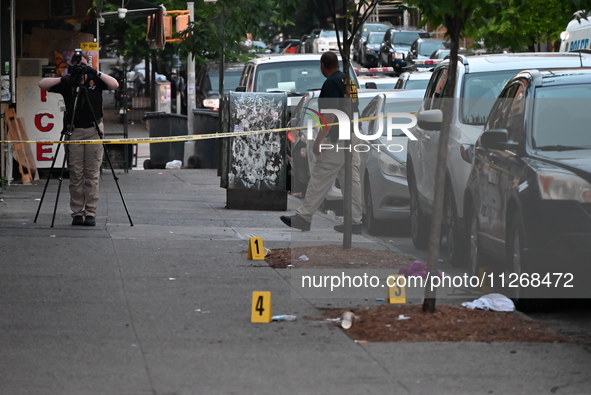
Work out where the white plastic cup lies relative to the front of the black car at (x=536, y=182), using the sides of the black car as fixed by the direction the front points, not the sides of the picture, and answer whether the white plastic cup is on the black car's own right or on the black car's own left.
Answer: on the black car's own right

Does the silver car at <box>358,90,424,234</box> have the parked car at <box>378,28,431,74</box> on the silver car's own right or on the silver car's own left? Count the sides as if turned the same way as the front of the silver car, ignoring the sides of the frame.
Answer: on the silver car's own left

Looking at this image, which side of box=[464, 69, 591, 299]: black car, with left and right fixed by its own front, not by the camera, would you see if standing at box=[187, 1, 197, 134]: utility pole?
back

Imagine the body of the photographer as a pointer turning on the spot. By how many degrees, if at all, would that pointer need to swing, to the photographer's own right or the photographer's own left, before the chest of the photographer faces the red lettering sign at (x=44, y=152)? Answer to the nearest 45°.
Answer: approximately 180°

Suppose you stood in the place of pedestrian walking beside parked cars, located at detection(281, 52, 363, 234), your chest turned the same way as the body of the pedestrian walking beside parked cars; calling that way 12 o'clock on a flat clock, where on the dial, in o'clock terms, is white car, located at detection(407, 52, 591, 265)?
The white car is roughly at 6 o'clock from the pedestrian walking beside parked cars.

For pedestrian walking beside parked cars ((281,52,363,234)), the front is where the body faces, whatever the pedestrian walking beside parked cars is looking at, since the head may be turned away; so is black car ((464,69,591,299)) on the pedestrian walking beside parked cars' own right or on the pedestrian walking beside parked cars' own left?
on the pedestrian walking beside parked cars' own left

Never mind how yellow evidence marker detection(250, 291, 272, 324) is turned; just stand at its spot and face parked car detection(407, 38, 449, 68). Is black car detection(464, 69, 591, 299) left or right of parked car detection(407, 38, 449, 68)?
right

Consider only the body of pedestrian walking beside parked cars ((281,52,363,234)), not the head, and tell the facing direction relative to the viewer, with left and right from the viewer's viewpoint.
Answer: facing to the left of the viewer

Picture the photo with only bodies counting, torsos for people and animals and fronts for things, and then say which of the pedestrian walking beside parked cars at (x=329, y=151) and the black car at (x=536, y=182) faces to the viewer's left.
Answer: the pedestrian walking beside parked cars

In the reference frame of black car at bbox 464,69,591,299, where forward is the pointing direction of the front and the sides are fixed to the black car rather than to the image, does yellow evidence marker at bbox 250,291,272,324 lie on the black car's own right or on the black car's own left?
on the black car's own right
